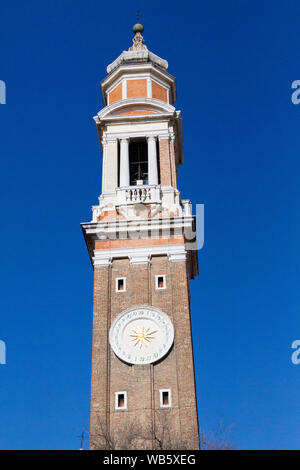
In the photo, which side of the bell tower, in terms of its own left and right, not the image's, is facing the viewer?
front
